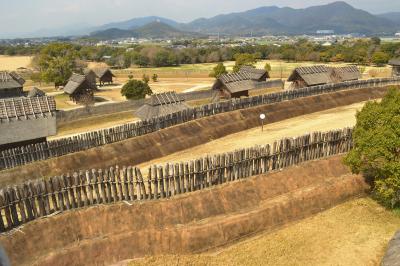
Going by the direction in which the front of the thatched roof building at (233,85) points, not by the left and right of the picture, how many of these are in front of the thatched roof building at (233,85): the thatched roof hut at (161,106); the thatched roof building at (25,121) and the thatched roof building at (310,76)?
2

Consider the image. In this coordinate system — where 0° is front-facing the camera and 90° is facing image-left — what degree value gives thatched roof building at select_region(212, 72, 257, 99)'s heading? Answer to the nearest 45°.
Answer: approximately 45°

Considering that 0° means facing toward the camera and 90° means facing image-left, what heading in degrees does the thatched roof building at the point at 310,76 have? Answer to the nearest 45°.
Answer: approximately 45°
